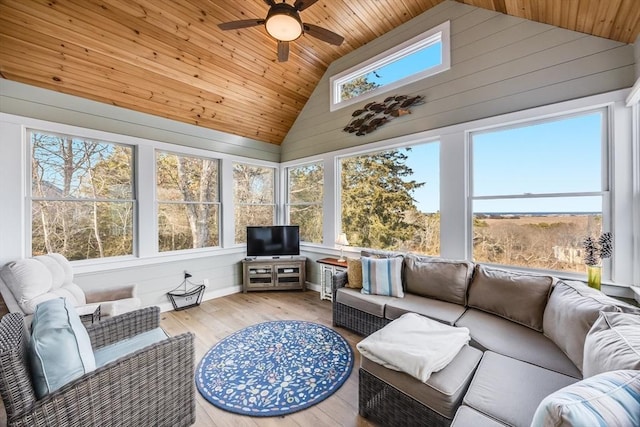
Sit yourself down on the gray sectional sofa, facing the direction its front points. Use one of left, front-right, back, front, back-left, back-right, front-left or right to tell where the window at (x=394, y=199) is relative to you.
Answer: right

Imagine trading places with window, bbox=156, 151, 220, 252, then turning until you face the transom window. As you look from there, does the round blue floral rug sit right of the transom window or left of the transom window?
right

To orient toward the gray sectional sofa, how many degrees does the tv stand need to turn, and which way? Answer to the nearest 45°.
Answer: approximately 45° to its left

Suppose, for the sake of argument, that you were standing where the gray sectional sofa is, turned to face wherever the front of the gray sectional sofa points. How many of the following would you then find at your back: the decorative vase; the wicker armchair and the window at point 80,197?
1

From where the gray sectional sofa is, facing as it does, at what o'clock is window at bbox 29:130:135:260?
The window is roughly at 1 o'clock from the gray sectional sofa.

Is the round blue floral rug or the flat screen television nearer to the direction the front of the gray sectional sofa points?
the round blue floral rug

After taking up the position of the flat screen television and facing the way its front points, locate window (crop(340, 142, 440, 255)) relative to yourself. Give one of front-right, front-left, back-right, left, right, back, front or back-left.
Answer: front-left

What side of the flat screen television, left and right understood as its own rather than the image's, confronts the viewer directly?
front

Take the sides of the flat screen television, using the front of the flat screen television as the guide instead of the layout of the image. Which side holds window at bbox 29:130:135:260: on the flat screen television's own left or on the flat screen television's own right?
on the flat screen television's own right

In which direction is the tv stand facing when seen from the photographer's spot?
facing the viewer

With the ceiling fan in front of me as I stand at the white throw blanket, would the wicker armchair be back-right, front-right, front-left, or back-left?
front-left

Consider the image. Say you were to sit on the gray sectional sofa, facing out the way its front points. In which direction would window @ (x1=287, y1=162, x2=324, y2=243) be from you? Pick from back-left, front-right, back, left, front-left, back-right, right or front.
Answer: right

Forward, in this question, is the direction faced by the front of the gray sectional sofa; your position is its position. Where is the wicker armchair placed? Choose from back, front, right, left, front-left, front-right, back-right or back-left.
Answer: front

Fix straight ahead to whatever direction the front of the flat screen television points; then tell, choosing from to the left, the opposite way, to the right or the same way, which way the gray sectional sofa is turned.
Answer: to the right

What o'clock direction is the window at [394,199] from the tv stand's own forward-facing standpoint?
The window is roughly at 10 o'clock from the tv stand.

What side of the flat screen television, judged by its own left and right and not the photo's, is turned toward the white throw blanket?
front
